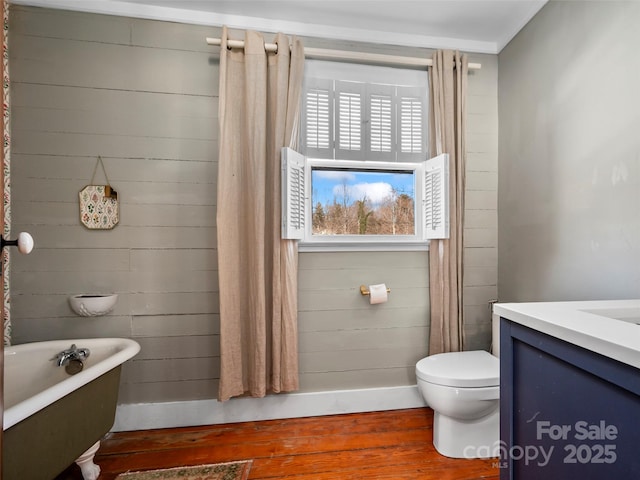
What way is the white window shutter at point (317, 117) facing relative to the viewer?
toward the camera

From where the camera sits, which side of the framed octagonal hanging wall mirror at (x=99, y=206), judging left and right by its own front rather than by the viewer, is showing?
front

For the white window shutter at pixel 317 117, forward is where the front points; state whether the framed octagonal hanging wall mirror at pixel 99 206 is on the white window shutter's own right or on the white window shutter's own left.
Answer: on the white window shutter's own right

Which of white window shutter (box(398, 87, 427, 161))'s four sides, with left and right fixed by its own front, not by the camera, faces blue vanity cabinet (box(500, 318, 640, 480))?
front

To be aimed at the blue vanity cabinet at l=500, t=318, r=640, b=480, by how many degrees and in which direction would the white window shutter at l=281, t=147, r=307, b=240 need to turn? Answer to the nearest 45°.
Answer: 0° — it already faces it

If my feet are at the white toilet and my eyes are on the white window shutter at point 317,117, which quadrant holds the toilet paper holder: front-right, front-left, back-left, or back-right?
front-right

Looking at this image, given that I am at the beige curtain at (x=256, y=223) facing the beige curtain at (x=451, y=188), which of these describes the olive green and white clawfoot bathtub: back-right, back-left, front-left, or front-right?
back-right

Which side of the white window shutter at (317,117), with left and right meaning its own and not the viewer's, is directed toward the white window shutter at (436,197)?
left

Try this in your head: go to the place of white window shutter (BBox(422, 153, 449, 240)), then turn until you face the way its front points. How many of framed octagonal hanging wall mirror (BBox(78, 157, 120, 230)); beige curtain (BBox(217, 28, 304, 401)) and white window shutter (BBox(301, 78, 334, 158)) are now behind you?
0
